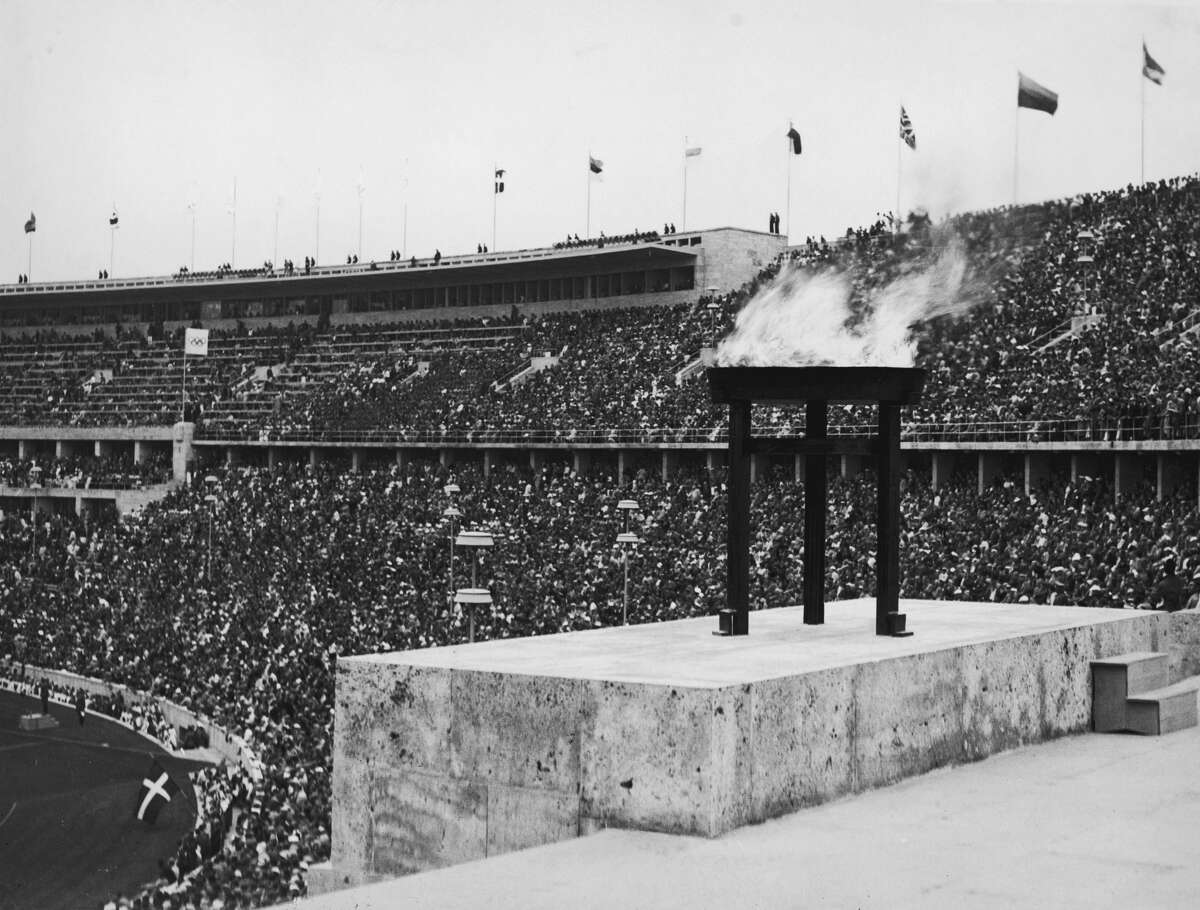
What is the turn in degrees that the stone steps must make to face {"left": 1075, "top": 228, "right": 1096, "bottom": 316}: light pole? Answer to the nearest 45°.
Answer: approximately 135° to its left

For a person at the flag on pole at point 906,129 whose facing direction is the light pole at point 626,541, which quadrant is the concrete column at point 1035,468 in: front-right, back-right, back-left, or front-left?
front-left

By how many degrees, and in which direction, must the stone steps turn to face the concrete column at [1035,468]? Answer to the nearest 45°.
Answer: approximately 135° to its left

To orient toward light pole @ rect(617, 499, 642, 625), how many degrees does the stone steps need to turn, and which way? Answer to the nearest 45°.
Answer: approximately 180°

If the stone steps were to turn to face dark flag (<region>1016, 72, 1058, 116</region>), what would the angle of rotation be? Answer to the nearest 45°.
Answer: approximately 135° to its left

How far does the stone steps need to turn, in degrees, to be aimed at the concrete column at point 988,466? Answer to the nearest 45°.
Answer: approximately 135° to its left

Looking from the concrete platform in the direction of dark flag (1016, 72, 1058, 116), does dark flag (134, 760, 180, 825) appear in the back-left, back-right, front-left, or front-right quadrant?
front-left

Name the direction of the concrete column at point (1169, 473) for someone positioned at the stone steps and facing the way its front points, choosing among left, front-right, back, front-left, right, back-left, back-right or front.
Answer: back-left

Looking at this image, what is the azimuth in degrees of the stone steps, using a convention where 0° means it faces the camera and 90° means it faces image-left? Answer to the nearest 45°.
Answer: approximately 315°

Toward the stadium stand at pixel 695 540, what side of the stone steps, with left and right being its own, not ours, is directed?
back
